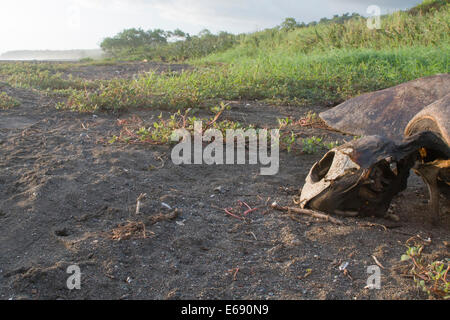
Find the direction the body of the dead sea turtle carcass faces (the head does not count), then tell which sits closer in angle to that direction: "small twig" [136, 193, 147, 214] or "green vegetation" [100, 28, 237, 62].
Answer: the small twig

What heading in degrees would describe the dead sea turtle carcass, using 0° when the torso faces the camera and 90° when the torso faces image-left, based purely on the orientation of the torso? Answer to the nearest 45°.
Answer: approximately 90°

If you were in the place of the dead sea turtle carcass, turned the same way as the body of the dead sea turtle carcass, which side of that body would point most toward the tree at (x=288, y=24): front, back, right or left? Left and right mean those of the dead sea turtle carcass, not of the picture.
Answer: right

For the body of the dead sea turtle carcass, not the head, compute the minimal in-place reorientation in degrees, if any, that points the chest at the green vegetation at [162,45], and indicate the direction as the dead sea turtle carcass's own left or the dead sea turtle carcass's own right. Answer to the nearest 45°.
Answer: approximately 45° to the dead sea turtle carcass's own right

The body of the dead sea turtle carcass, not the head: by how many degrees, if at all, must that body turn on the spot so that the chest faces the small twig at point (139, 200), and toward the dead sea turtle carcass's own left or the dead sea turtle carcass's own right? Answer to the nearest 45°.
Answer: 0° — it already faces it

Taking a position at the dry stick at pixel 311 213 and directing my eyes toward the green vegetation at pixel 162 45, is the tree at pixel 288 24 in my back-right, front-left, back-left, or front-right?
front-right

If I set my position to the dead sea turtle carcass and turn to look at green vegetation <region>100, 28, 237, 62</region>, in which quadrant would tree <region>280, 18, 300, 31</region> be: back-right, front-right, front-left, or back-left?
front-right

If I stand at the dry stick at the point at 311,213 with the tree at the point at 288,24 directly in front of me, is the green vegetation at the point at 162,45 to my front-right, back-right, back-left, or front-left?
front-left
